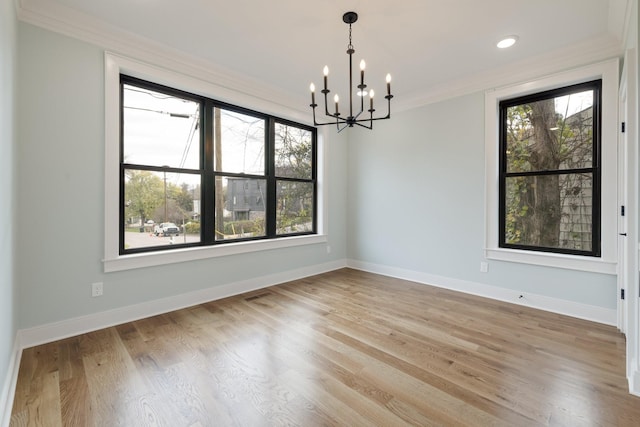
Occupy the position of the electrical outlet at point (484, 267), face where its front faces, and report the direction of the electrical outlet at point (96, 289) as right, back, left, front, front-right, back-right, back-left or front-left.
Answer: front-right

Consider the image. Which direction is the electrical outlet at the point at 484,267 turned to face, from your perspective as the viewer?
facing the viewer
